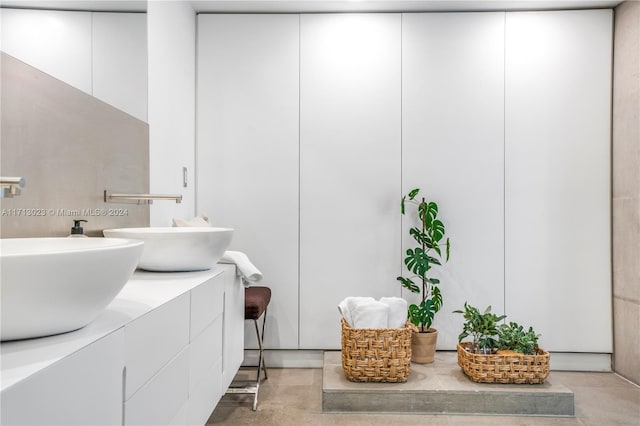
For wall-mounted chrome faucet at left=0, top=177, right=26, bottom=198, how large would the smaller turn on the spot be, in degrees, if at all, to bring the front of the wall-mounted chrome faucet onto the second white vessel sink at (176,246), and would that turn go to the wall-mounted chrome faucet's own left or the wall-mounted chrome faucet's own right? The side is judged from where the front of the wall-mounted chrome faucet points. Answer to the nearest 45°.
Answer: approximately 45° to the wall-mounted chrome faucet's own left

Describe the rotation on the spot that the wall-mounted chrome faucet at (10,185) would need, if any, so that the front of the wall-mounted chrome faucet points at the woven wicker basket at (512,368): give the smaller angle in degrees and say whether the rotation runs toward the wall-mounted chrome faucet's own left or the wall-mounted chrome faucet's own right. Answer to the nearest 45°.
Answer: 0° — it already faces it

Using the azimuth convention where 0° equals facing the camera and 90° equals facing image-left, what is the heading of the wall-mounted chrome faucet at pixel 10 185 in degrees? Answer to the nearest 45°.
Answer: approximately 270°

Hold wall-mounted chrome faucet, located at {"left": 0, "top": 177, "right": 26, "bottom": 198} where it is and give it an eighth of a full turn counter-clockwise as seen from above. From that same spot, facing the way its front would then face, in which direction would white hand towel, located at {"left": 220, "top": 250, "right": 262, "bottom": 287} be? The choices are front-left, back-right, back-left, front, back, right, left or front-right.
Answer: front

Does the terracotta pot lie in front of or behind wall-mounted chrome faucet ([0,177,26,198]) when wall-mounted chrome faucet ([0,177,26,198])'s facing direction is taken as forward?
in front

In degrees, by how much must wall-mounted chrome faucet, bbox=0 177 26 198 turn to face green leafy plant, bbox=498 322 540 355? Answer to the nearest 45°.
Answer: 0° — it already faces it

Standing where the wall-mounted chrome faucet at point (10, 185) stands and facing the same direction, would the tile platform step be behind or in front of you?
in front
